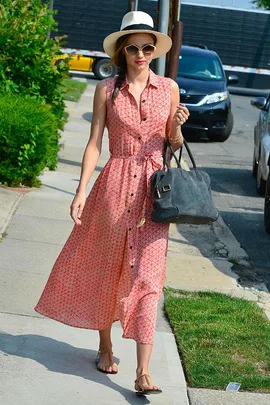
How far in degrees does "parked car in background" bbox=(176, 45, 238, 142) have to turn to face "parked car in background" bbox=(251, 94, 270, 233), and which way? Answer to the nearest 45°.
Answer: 0° — it already faces it

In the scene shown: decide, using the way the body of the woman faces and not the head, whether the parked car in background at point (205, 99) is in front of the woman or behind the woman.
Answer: behind

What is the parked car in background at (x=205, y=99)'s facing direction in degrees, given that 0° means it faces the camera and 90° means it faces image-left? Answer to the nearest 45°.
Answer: approximately 0°

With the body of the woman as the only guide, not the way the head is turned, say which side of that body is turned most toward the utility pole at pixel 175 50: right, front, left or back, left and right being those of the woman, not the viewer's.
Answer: back

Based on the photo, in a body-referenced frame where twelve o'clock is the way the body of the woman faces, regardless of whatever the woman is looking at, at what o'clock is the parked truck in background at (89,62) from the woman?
The parked truck in background is roughly at 6 o'clock from the woman.

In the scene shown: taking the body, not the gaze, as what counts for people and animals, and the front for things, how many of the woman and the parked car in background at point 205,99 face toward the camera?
2

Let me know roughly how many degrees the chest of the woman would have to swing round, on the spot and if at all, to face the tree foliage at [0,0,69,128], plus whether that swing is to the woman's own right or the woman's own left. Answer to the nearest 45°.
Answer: approximately 180°
